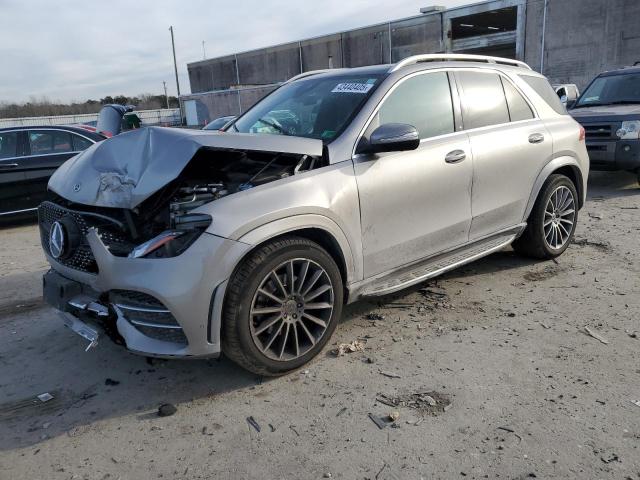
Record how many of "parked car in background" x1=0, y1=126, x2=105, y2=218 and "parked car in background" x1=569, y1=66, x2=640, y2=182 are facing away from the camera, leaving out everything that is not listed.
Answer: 0

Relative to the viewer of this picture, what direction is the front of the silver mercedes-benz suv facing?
facing the viewer and to the left of the viewer

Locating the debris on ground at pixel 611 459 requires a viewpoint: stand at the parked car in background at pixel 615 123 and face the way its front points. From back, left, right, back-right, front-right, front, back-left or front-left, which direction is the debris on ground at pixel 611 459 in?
front-left

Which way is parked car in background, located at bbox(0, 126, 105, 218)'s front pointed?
to the viewer's left

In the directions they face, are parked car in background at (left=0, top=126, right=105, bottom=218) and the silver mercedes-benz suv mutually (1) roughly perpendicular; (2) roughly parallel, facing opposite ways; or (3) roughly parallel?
roughly parallel

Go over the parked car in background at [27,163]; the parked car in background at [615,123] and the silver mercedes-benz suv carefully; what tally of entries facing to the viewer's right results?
0

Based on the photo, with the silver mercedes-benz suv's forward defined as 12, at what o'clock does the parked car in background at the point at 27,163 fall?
The parked car in background is roughly at 3 o'clock from the silver mercedes-benz suv.

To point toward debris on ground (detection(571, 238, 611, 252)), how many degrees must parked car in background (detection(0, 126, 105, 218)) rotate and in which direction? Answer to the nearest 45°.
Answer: approximately 135° to its left

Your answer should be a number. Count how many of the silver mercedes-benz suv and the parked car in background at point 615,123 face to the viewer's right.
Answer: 0

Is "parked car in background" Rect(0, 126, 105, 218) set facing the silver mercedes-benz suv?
no

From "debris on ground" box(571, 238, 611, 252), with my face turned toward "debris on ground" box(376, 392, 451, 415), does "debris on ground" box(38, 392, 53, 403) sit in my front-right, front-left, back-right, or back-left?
front-right

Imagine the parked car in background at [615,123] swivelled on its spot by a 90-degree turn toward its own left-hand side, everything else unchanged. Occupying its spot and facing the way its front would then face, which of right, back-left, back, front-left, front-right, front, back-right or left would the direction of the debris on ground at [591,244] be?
front-right

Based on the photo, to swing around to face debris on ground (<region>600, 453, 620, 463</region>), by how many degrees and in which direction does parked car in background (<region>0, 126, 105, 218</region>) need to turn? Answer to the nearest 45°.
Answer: approximately 90° to its left

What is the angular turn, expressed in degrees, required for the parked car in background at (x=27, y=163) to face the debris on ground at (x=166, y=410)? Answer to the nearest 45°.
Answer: approximately 90° to its left
